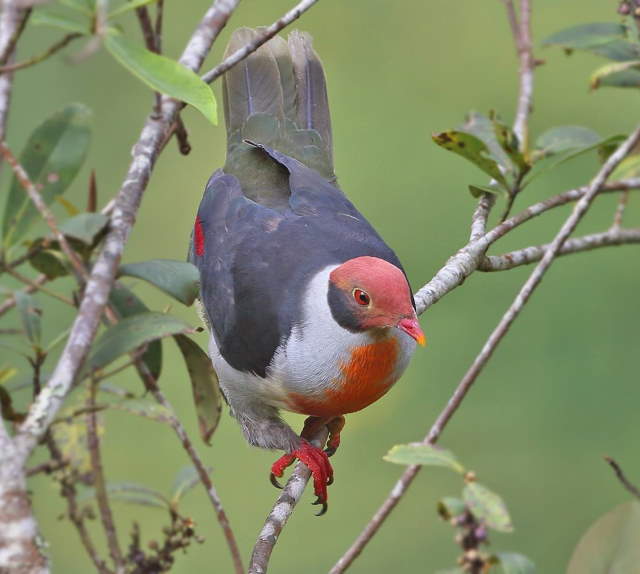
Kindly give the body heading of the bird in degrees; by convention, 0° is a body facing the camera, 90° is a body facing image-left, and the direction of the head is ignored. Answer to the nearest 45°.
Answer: approximately 315°
